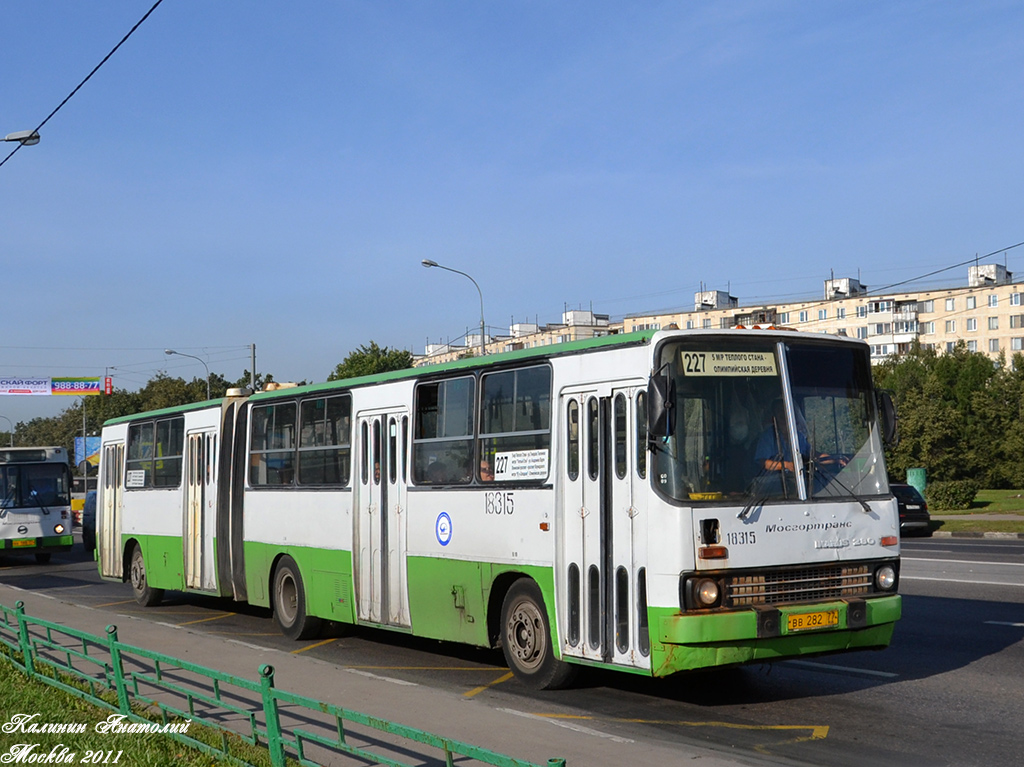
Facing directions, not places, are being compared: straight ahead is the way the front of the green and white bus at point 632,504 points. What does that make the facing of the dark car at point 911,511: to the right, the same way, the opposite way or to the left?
the opposite way

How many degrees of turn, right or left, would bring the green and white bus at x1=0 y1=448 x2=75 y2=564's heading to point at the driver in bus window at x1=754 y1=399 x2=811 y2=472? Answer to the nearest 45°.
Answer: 0° — it already faces them

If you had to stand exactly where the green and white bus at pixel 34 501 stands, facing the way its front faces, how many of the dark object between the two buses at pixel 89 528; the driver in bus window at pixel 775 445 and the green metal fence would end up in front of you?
2

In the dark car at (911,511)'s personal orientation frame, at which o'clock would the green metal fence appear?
The green metal fence is roughly at 8 o'clock from the dark car.

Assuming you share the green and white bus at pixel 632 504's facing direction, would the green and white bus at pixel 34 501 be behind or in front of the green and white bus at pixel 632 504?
behind

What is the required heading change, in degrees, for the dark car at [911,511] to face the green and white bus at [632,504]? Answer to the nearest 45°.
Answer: approximately 135° to its left

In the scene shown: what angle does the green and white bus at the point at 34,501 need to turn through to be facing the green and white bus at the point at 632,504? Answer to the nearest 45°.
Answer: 0° — it already faces it

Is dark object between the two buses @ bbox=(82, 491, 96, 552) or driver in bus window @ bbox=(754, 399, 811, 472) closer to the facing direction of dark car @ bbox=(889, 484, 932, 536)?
the dark object between the two buses

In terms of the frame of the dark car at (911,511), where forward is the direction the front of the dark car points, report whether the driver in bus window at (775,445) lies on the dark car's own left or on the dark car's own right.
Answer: on the dark car's own left
